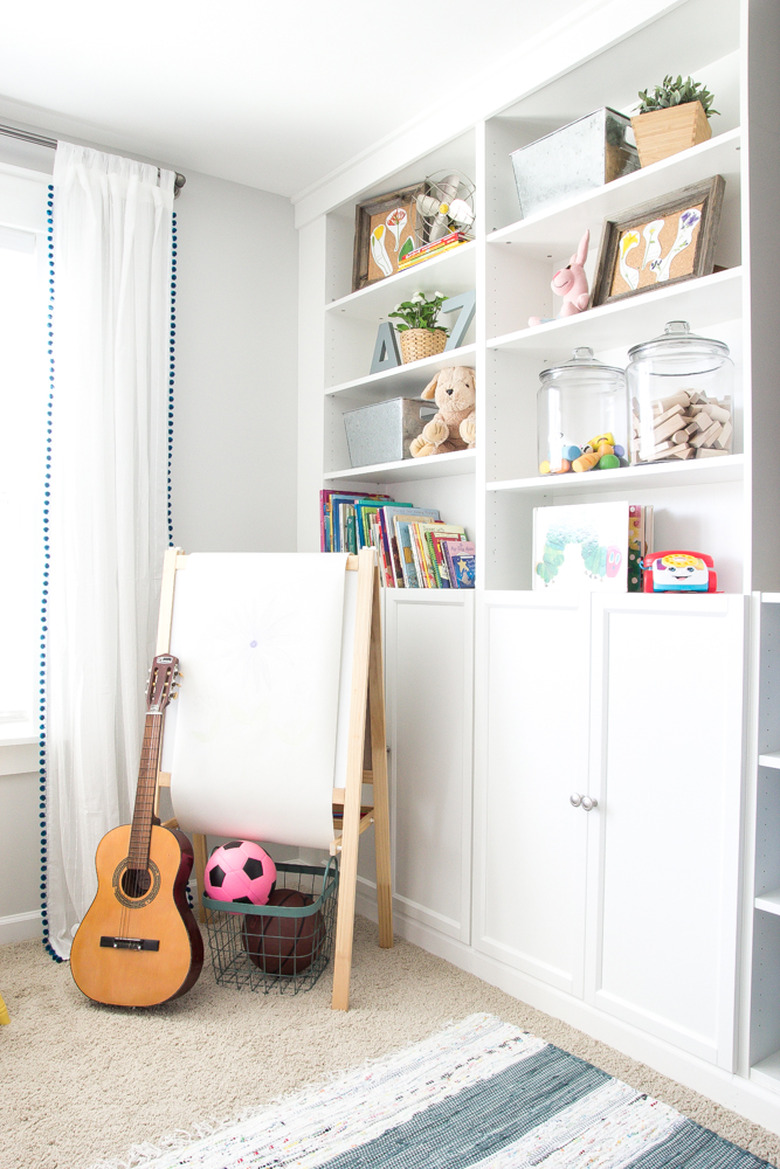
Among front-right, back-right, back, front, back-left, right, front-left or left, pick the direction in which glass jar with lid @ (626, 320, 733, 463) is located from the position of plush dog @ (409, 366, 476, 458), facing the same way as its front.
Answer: left

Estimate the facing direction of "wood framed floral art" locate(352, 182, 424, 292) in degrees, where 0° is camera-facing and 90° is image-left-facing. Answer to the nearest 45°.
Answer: approximately 45°

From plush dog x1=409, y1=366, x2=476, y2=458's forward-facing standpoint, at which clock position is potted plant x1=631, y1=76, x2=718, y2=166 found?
The potted plant is roughly at 9 o'clock from the plush dog.

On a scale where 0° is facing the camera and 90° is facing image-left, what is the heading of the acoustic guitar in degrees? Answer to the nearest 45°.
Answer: approximately 45°

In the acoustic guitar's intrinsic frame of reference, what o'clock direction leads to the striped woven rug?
The striped woven rug is roughly at 9 o'clock from the acoustic guitar.

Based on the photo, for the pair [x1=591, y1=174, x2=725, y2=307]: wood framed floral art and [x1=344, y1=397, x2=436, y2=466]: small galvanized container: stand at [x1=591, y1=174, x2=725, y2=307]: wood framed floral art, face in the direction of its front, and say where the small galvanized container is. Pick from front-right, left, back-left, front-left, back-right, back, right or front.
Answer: right

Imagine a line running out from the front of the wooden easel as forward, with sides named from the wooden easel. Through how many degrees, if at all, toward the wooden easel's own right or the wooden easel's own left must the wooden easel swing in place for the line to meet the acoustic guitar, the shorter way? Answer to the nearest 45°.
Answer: approximately 45° to the wooden easel's own right
